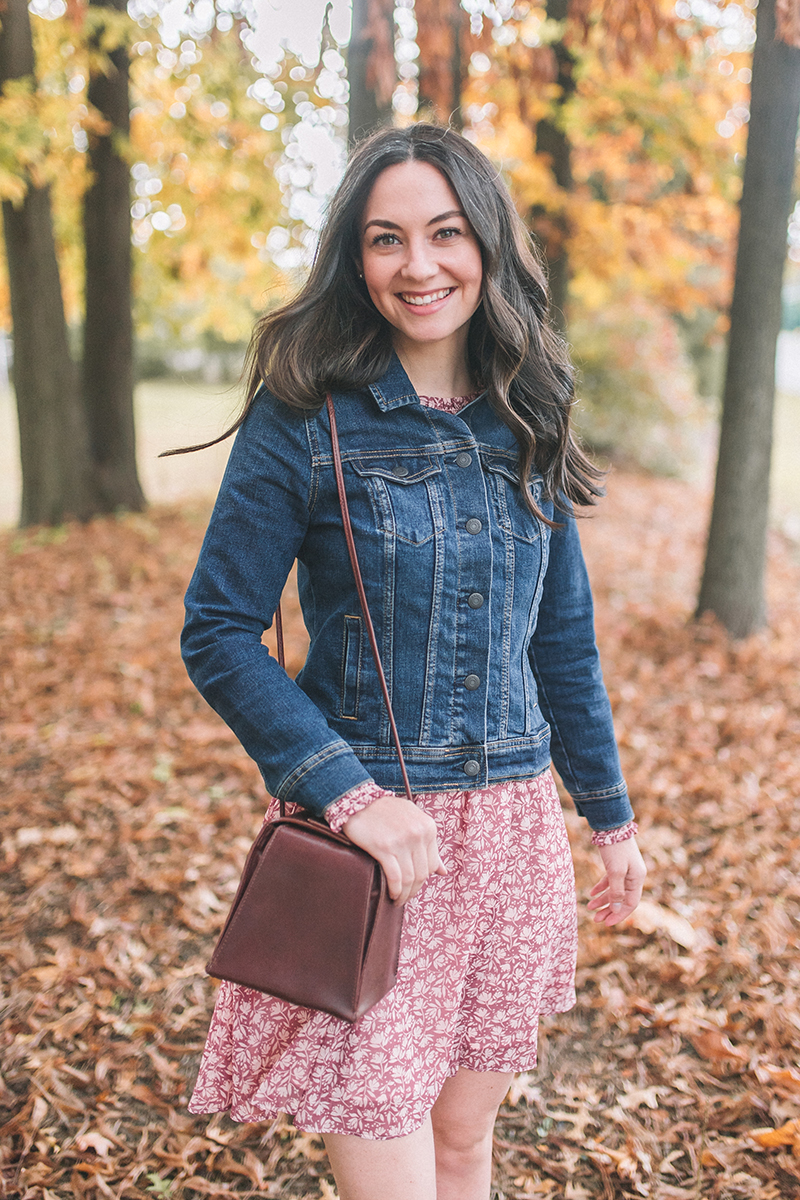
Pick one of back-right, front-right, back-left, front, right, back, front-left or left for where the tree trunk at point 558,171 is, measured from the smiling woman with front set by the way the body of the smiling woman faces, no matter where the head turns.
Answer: back-left

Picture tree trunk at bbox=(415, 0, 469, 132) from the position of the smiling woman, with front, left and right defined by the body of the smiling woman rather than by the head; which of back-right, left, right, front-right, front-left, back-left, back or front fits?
back-left

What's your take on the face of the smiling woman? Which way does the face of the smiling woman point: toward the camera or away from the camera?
toward the camera

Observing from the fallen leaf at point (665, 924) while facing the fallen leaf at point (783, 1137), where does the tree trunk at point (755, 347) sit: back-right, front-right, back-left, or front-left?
back-left

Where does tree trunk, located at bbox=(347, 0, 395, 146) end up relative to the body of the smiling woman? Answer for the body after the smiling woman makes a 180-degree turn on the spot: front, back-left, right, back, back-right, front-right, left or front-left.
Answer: front-right

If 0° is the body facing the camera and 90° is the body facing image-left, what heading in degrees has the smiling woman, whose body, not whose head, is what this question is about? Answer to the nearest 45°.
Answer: approximately 315°

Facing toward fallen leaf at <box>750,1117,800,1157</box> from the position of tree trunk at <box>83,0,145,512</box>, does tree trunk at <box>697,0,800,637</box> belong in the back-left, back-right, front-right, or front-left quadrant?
front-left

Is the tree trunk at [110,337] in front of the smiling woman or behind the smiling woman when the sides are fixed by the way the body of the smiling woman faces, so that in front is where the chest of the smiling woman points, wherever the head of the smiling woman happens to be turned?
behind

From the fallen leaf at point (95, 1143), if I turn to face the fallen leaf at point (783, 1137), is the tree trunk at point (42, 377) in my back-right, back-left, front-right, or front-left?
back-left

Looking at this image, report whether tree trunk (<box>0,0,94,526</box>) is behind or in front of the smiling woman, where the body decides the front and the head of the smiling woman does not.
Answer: behind
